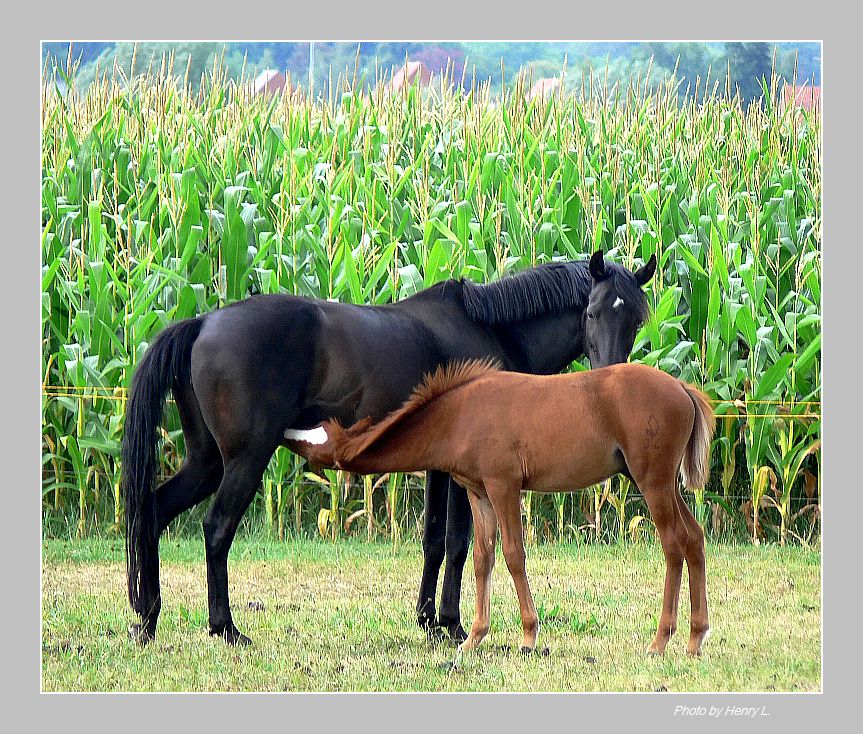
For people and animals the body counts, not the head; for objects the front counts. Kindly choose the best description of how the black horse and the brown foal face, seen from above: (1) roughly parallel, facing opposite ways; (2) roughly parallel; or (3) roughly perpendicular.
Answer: roughly parallel, facing opposite ways

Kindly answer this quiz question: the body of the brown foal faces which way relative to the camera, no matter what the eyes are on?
to the viewer's left

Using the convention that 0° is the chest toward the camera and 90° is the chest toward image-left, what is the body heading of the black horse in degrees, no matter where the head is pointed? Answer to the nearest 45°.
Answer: approximately 270°

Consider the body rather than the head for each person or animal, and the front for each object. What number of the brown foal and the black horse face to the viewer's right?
1
